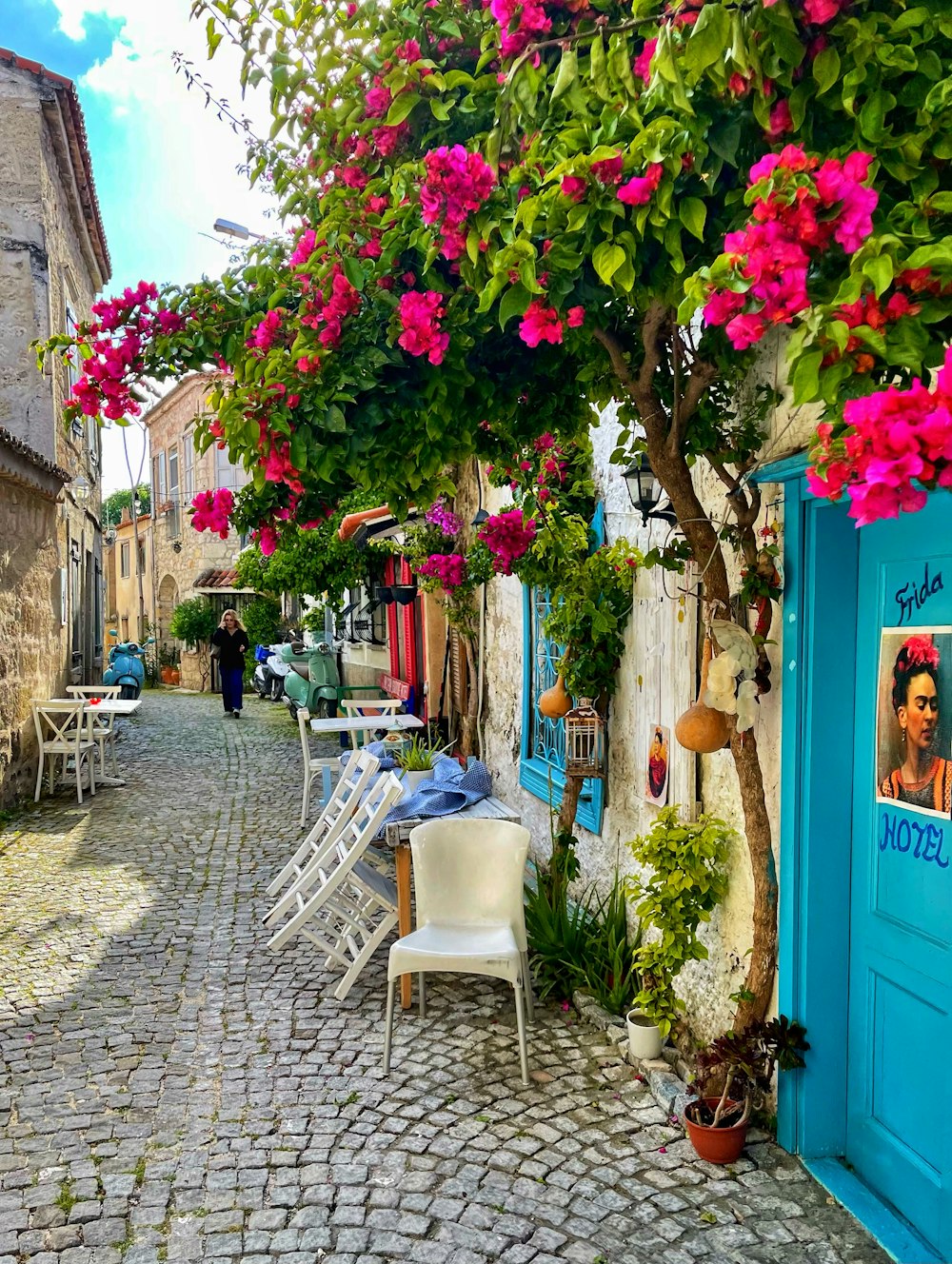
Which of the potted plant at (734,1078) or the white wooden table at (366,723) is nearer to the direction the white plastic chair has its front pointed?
the potted plant

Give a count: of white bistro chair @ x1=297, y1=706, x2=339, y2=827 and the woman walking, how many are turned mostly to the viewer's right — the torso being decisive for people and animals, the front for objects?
1

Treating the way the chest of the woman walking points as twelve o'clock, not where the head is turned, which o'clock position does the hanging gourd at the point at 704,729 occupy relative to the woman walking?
The hanging gourd is roughly at 12 o'clock from the woman walking.

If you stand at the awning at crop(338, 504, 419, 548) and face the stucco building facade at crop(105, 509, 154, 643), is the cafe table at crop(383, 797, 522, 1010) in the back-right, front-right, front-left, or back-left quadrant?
back-left

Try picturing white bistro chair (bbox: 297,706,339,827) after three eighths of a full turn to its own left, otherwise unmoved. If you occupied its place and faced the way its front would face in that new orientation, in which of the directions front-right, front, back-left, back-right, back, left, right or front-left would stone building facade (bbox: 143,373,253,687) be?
front-right

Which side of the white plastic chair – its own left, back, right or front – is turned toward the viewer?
front

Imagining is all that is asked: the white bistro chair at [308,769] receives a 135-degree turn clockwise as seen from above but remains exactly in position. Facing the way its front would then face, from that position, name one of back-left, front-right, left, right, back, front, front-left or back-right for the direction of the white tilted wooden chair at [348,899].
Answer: front-left

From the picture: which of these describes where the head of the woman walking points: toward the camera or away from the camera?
toward the camera

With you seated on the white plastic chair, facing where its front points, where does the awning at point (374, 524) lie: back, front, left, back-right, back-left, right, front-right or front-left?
back

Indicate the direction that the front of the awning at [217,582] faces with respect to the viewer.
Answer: facing the viewer and to the left of the viewer

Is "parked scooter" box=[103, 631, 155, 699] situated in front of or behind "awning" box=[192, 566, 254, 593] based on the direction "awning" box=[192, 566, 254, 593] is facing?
in front

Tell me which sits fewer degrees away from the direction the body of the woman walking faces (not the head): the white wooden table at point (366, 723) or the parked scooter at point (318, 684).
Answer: the white wooden table

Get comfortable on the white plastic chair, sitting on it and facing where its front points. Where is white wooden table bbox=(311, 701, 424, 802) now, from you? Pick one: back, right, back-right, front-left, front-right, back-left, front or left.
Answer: back

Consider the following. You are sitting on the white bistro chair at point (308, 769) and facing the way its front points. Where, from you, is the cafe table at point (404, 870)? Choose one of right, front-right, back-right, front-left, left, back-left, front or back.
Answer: right

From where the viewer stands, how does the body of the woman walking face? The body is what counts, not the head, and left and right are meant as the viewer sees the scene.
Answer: facing the viewer

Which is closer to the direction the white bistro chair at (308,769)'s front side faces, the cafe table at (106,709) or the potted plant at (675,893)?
the potted plant

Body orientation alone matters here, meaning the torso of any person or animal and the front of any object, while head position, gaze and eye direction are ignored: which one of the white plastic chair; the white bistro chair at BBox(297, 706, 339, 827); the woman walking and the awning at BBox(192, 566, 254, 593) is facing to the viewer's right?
the white bistro chair

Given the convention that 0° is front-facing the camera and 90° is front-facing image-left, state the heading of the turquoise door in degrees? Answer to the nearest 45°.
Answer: approximately 45°

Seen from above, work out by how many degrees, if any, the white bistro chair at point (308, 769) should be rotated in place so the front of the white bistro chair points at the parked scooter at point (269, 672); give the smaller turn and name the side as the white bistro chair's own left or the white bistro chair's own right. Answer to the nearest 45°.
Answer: approximately 90° to the white bistro chair's own left

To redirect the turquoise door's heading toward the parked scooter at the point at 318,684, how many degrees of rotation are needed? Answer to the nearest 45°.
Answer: approximately 90° to its right
